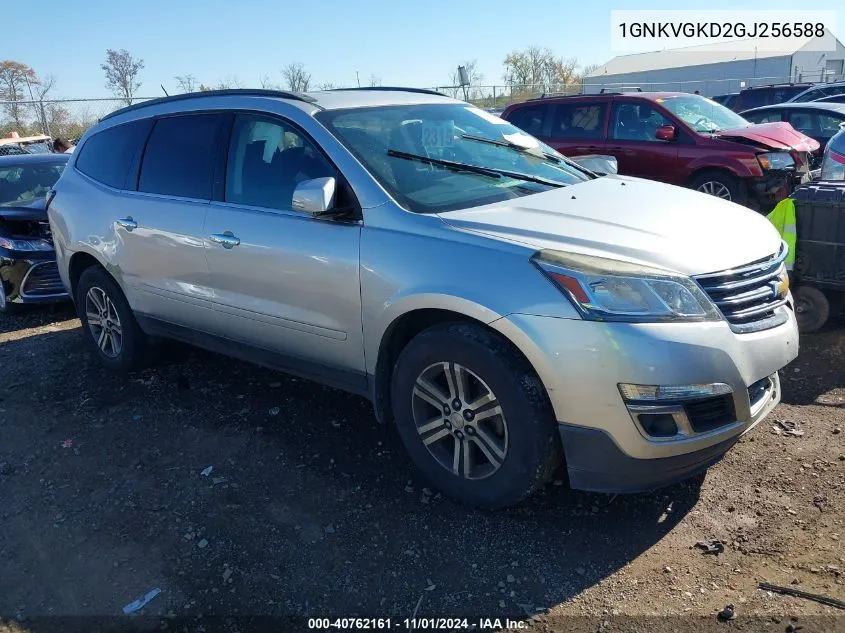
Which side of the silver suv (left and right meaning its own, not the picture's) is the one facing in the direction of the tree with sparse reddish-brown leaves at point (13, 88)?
back

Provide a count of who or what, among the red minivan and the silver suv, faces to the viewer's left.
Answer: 0

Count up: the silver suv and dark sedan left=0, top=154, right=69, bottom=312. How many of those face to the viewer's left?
0

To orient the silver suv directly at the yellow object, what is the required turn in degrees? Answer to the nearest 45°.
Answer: approximately 90° to its left

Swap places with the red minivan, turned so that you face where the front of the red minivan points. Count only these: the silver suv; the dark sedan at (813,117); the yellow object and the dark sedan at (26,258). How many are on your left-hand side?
1

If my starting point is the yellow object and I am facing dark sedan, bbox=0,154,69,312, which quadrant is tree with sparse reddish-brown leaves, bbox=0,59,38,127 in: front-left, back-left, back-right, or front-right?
front-right

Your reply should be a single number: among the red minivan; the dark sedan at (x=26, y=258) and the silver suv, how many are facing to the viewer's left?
0

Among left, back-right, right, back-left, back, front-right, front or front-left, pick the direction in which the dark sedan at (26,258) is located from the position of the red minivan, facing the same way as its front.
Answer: right

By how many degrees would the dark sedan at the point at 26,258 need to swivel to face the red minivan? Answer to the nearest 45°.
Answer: approximately 45° to its left

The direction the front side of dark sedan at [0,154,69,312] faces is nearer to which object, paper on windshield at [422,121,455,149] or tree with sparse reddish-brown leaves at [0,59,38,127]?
the paper on windshield

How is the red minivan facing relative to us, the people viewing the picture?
facing the viewer and to the right of the viewer

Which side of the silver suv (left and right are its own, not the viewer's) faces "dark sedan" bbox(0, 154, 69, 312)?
back

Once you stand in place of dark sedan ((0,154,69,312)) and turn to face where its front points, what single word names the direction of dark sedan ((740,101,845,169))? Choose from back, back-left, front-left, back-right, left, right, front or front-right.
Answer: front-left
